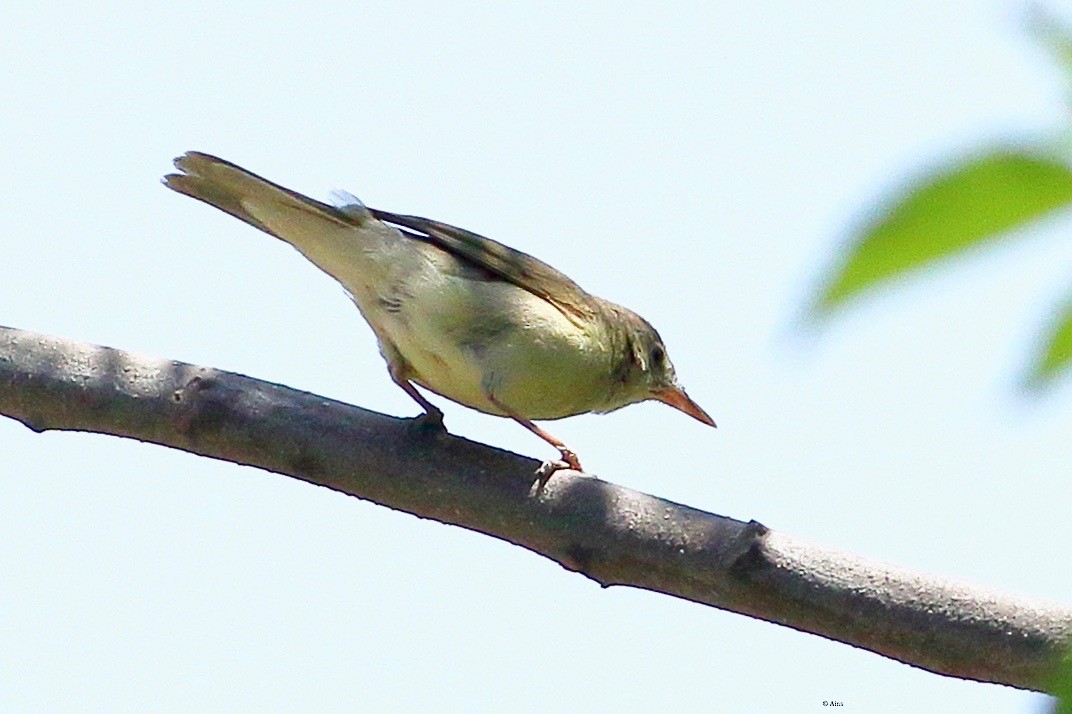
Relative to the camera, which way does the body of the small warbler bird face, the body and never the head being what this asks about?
to the viewer's right
